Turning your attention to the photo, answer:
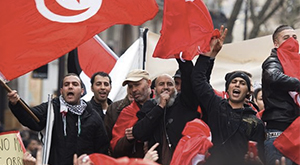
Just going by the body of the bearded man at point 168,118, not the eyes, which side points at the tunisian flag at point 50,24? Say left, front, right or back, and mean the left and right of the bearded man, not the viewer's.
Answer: right

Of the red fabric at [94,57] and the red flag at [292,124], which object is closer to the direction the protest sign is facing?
the red flag

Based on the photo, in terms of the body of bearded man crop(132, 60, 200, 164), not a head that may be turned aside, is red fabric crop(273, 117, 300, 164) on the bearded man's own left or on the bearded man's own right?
on the bearded man's own left

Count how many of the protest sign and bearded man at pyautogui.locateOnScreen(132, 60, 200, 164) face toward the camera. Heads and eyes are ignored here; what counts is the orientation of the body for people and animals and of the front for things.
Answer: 2

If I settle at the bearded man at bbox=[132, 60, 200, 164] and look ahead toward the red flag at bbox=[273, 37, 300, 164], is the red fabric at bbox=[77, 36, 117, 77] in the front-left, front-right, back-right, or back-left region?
back-left

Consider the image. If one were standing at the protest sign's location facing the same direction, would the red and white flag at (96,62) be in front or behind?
behind

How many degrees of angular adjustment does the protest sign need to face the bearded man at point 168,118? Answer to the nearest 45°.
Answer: approximately 90° to its left

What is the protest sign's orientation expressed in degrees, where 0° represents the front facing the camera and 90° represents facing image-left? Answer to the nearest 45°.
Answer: approximately 0°

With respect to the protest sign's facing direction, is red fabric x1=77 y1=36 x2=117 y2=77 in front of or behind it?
behind
